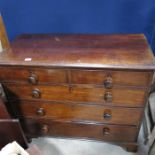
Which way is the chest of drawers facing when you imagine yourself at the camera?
facing the viewer
